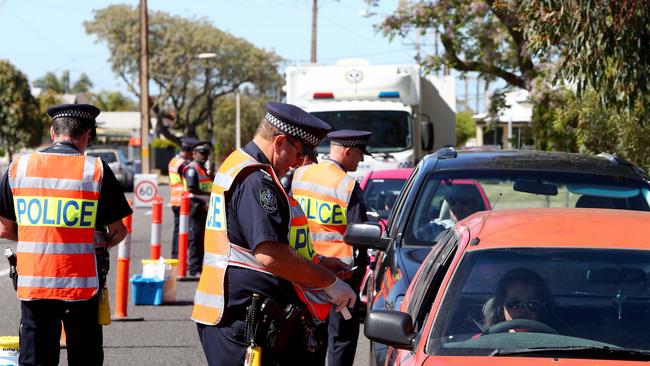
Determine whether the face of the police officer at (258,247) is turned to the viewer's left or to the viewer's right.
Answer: to the viewer's right

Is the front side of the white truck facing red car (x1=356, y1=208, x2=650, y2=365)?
yes

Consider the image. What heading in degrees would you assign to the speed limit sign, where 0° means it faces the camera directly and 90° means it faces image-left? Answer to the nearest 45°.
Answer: approximately 0°

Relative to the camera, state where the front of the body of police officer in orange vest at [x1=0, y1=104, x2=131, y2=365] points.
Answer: away from the camera

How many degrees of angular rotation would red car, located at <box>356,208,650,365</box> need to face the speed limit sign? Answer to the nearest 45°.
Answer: approximately 135° to its right

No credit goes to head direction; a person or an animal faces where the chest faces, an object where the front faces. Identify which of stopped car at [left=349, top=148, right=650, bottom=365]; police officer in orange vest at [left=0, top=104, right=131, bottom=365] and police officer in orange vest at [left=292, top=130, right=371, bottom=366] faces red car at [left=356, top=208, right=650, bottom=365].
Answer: the stopped car

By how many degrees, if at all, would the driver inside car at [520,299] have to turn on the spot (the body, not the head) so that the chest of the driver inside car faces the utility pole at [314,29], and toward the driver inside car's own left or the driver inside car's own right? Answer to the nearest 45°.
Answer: approximately 180°
